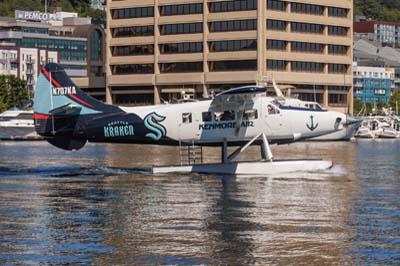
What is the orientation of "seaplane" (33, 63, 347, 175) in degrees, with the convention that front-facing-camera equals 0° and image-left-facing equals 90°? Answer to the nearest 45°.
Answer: approximately 270°
